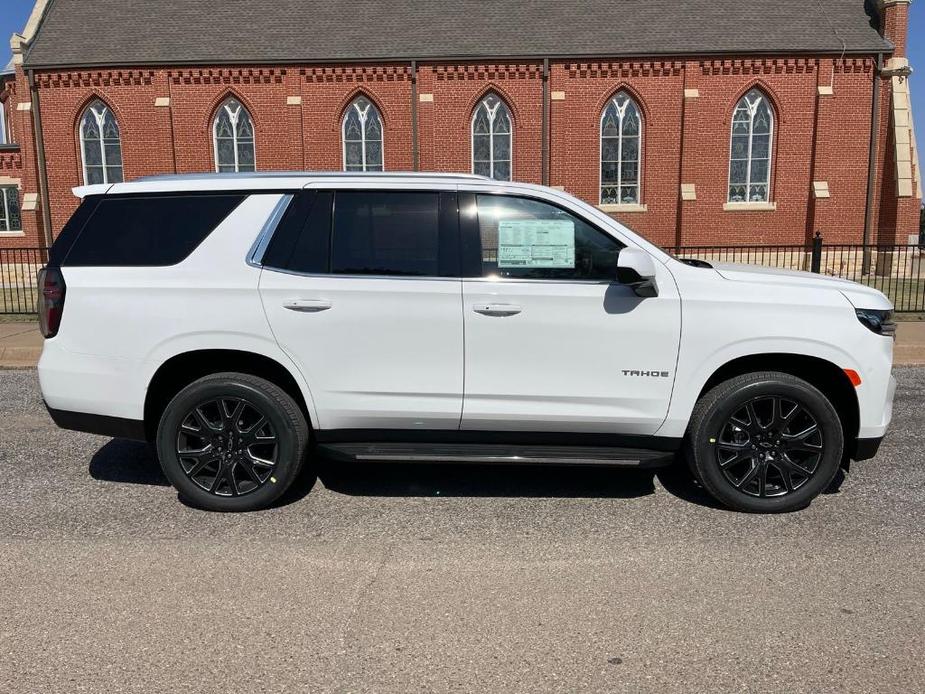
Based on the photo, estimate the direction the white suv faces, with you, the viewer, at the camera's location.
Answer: facing to the right of the viewer

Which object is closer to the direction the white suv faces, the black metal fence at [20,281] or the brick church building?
the brick church building

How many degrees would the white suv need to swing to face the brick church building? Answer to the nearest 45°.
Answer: approximately 90° to its left

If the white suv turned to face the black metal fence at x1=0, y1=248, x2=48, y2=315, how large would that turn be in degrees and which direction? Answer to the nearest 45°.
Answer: approximately 135° to its left
